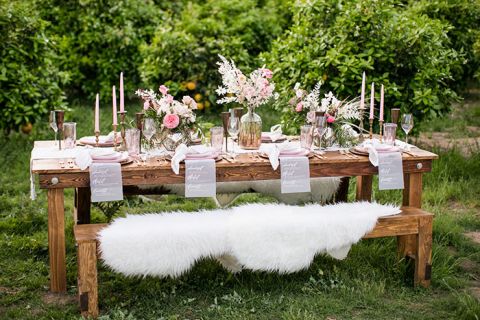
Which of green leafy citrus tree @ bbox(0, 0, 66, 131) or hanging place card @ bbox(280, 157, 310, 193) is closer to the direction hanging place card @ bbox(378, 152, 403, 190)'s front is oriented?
the hanging place card

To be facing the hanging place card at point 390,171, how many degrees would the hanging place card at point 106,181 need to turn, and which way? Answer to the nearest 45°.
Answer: approximately 90° to its left

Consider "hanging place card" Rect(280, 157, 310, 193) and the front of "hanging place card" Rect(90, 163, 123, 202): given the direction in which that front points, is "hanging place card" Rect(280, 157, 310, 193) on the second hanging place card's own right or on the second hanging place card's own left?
on the second hanging place card's own left

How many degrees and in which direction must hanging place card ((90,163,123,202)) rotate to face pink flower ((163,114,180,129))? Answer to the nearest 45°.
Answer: approximately 135° to its left

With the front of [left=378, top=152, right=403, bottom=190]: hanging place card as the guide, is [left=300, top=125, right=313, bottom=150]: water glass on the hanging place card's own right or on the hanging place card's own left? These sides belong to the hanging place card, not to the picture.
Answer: on the hanging place card's own right

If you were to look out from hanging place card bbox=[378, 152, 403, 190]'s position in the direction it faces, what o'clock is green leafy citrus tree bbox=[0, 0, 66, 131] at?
The green leafy citrus tree is roughly at 4 o'clock from the hanging place card.

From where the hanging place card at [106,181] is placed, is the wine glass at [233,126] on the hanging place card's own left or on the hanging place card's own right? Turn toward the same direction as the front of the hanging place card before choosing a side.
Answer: on the hanging place card's own left

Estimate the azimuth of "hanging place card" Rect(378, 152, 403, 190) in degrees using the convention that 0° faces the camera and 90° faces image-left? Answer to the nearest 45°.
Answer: approximately 0°
